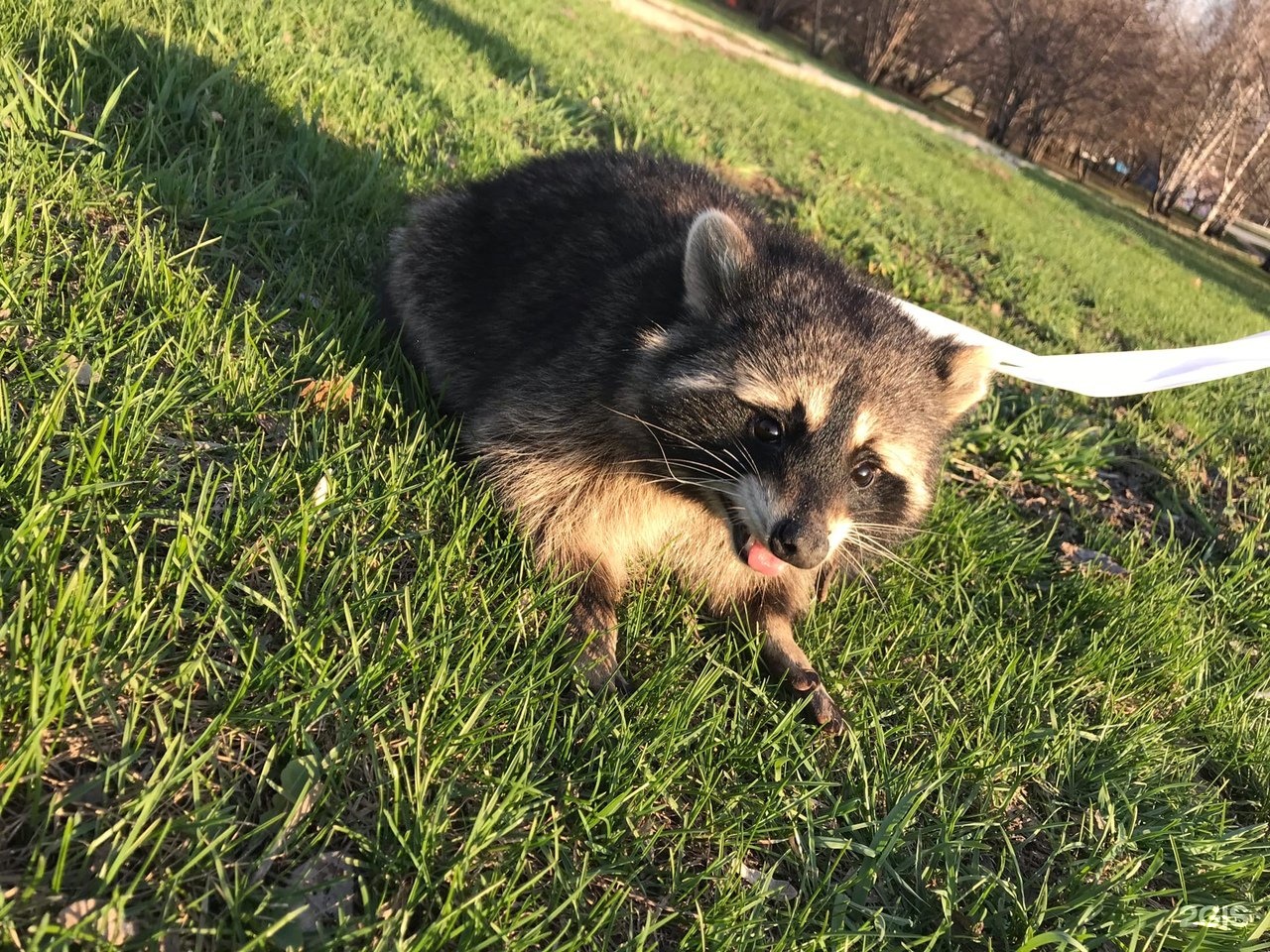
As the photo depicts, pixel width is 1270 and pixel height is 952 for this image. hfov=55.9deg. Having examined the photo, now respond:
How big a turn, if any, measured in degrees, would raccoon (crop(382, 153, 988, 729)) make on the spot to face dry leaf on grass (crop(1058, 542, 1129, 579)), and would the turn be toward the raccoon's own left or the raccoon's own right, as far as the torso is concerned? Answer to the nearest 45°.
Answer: approximately 90° to the raccoon's own left

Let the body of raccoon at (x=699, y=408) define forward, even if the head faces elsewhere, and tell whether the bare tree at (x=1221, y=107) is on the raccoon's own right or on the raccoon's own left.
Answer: on the raccoon's own left

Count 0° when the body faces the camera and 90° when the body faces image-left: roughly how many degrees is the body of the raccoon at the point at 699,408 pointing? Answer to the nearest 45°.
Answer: approximately 315°

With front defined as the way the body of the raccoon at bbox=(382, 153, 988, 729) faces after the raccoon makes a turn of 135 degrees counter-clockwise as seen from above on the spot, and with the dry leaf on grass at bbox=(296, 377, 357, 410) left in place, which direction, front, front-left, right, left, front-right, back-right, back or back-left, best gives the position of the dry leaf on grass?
left

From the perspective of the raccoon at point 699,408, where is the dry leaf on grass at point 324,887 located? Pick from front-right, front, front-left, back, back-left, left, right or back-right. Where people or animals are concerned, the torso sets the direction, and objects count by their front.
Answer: front-right

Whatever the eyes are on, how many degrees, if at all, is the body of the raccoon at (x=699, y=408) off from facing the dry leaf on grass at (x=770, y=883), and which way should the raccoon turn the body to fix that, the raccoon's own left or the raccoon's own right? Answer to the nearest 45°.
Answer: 0° — it already faces it

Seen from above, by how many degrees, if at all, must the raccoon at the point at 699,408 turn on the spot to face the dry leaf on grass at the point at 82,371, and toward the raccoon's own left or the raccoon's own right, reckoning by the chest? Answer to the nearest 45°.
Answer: approximately 90° to the raccoon's own right

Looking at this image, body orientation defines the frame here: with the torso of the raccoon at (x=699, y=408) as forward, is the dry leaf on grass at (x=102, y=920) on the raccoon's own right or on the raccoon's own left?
on the raccoon's own right
